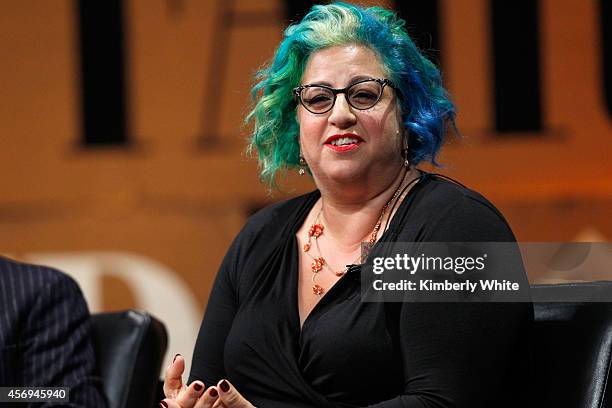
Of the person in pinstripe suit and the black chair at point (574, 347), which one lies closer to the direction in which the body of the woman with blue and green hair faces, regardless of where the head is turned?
the person in pinstripe suit

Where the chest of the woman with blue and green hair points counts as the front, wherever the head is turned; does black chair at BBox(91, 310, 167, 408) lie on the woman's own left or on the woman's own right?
on the woman's own right

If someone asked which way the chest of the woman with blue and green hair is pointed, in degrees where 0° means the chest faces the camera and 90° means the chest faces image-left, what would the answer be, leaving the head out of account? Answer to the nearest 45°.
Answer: approximately 45°

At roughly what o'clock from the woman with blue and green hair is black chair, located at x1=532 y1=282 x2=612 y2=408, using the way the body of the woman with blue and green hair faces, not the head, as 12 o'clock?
The black chair is roughly at 8 o'clock from the woman with blue and green hair.

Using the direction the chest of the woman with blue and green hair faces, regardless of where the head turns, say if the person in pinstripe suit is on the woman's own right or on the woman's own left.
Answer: on the woman's own right
